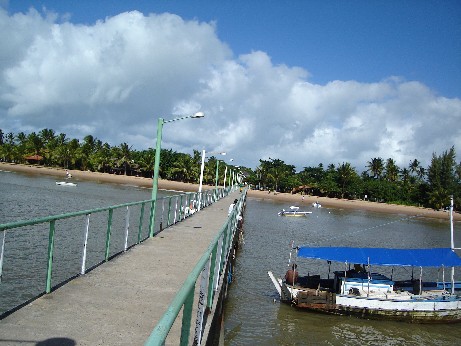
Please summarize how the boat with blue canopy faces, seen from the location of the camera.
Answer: facing to the left of the viewer
